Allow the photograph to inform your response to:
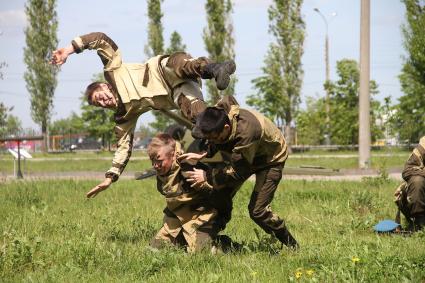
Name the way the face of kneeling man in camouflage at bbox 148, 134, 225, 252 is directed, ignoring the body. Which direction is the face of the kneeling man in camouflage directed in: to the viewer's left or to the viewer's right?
to the viewer's left

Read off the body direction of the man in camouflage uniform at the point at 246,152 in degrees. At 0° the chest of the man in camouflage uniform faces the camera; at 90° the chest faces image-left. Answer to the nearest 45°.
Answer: approximately 90°

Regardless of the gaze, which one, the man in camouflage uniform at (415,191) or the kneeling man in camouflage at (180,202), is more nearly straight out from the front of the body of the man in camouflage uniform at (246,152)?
the kneeling man in camouflage

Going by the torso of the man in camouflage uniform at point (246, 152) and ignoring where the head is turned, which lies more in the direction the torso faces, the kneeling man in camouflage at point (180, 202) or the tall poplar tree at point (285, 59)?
the kneeling man in camouflage

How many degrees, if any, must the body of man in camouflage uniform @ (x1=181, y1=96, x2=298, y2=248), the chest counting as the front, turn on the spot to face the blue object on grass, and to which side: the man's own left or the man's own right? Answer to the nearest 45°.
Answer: approximately 135° to the man's own right

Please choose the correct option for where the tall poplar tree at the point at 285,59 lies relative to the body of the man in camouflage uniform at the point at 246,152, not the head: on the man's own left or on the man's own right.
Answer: on the man's own right

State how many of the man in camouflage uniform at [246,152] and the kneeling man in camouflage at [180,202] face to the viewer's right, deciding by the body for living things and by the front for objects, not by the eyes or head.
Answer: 0

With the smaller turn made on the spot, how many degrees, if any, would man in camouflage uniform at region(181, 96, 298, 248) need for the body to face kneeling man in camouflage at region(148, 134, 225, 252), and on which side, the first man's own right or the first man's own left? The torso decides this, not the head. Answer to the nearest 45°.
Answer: approximately 45° to the first man's own right

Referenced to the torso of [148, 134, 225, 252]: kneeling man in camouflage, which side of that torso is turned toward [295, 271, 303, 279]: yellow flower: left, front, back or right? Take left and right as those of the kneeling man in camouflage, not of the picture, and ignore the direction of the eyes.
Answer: left

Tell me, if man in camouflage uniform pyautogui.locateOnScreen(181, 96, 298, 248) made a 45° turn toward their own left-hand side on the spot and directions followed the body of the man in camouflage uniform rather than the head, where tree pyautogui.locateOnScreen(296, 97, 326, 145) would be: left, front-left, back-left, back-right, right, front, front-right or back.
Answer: back-right

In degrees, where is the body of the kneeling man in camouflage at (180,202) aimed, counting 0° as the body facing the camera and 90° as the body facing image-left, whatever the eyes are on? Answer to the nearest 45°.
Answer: approximately 45°

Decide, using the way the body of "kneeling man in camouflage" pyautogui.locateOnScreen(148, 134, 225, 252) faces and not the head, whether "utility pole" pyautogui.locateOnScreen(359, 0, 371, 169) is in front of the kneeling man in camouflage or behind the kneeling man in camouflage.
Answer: behind

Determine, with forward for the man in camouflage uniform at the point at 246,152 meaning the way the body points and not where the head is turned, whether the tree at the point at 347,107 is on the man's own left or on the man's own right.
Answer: on the man's own right
